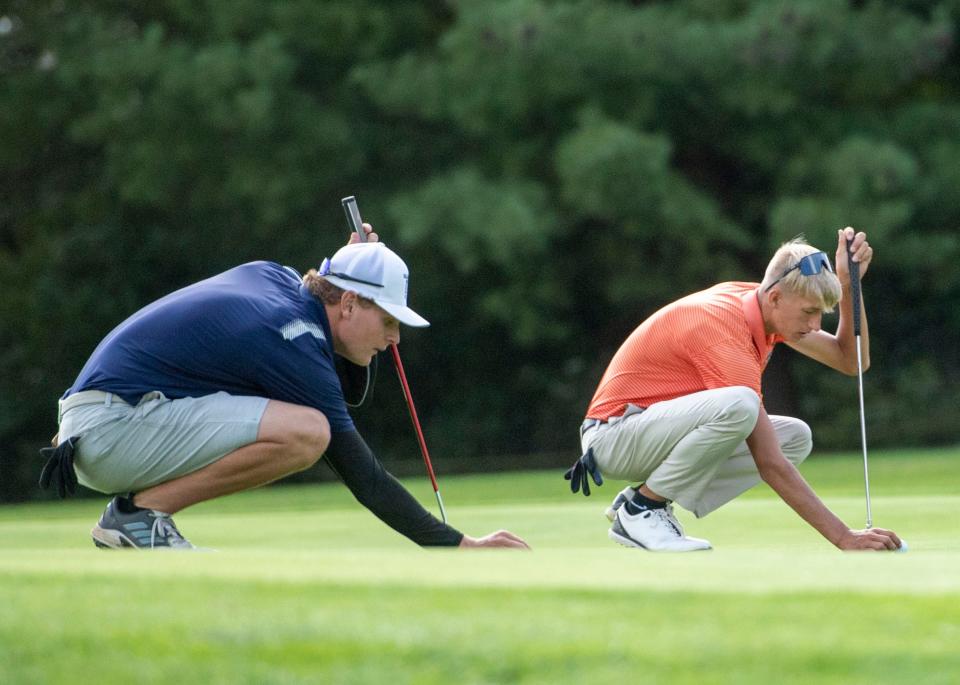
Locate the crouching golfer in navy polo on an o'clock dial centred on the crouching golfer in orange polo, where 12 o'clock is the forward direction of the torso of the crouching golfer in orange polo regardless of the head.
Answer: The crouching golfer in navy polo is roughly at 5 o'clock from the crouching golfer in orange polo.

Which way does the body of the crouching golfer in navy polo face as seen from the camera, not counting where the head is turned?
to the viewer's right

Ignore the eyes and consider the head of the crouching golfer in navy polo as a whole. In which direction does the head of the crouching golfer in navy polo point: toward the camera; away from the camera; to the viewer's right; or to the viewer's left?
to the viewer's right

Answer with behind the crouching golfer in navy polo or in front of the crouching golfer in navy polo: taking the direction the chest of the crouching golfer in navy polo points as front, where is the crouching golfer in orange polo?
in front

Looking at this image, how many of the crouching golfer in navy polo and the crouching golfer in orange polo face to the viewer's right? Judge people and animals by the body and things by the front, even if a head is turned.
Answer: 2

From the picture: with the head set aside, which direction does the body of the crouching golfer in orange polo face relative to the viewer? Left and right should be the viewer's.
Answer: facing to the right of the viewer
